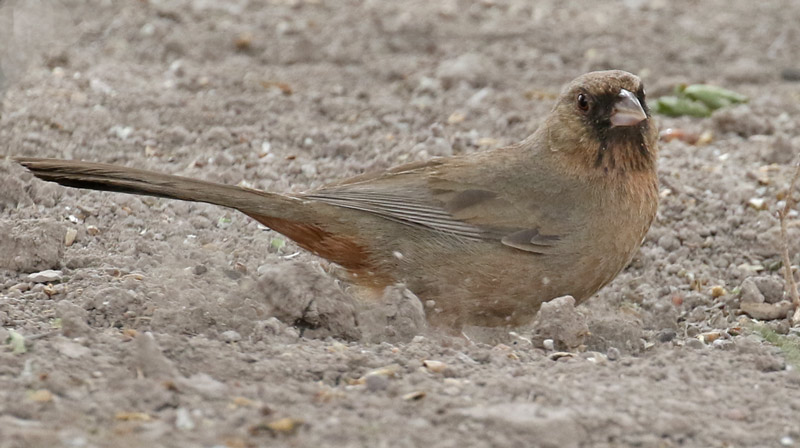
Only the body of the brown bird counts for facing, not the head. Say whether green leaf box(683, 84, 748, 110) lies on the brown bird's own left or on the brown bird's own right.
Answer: on the brown bird's own left

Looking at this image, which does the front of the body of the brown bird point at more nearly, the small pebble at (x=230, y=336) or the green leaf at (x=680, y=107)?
the green leaf

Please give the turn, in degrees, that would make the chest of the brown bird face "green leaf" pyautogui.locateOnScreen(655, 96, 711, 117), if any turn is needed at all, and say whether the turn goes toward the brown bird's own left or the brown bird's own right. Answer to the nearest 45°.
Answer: approximately 45° to the brown bird's own left

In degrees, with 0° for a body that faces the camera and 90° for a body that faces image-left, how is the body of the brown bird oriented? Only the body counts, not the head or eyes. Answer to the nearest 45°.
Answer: approximately 270°

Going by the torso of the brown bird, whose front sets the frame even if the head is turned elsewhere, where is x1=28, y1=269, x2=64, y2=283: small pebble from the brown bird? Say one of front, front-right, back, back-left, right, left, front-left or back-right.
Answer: back

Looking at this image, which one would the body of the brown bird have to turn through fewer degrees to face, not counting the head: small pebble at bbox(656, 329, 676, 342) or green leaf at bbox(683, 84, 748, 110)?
the small pebble

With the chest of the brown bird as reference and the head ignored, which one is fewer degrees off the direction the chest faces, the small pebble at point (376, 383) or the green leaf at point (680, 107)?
the green leaf

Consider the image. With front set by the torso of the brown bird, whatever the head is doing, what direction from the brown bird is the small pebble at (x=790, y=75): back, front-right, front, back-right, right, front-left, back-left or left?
front-left

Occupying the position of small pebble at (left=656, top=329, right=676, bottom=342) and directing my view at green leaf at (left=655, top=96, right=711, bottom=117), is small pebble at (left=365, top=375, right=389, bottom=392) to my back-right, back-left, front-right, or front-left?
back-left

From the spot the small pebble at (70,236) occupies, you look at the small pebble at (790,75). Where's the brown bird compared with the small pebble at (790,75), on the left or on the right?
right

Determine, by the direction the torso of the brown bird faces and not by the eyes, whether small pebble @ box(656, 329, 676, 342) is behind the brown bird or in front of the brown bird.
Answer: in front

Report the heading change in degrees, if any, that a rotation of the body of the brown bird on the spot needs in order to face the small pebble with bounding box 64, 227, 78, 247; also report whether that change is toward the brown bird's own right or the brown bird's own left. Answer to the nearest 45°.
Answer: approximately 180°
